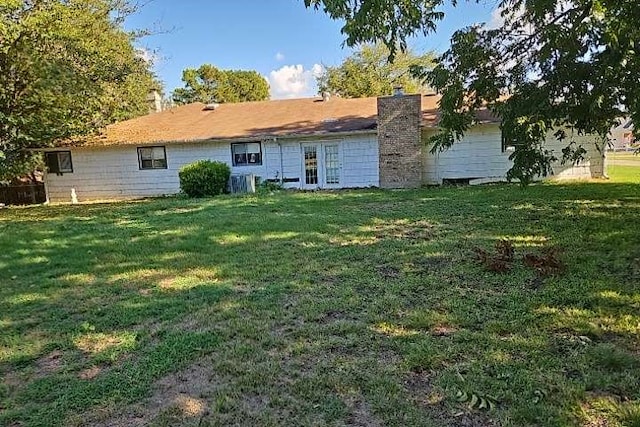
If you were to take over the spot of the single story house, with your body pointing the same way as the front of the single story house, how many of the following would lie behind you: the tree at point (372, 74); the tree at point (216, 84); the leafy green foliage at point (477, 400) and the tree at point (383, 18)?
2

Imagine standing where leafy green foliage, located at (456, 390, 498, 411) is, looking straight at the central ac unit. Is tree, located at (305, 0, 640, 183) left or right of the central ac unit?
right
